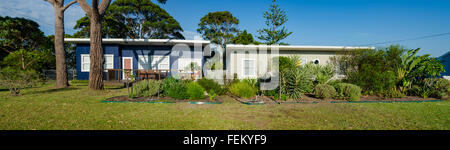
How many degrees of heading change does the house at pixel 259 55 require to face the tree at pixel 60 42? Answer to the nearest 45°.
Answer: approximately 45° to its right

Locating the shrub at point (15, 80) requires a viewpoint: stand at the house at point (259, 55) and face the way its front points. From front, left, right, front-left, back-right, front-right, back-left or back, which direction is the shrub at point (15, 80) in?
front-right

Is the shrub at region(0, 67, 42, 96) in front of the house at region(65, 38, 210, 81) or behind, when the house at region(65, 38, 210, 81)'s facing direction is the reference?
in front

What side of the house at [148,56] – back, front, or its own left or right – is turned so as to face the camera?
front

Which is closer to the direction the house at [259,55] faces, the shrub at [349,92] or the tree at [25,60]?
the shrub

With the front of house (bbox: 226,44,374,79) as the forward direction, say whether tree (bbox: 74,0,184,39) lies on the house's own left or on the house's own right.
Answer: on the house's own right

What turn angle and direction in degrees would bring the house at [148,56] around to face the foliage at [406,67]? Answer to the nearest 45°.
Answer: approximately 45° to its left

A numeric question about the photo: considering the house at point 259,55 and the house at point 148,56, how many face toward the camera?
2

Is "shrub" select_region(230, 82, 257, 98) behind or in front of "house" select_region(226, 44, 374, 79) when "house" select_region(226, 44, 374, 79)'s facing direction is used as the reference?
in front

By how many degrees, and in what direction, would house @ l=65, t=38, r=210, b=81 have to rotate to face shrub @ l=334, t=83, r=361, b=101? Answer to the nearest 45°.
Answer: approximately 45° to its left

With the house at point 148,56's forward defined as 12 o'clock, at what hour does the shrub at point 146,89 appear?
The shrub is roughly at 12 o'clock from the house.

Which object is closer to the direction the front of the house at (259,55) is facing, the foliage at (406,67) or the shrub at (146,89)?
the shrub

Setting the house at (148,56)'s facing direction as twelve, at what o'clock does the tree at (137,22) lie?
The tree is roughly at 6 o'clock from the house.

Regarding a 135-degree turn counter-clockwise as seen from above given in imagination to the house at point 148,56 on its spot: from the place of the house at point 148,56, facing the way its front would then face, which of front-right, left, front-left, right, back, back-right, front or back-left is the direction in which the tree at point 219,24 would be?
front

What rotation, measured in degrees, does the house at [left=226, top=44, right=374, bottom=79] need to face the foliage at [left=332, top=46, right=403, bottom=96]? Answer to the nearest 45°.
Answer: approximately 45° to its left
